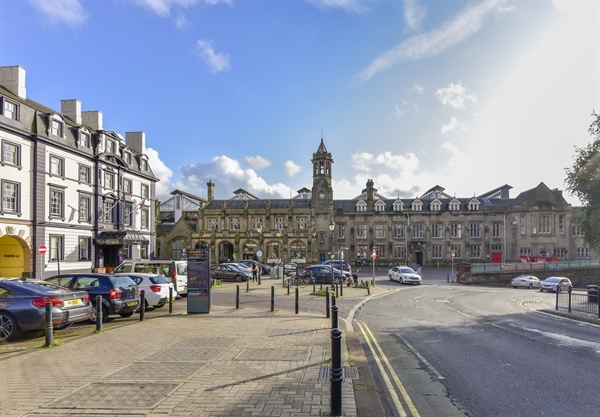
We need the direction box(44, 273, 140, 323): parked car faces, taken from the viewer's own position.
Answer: facing away from the viewer and to the left of the viewer

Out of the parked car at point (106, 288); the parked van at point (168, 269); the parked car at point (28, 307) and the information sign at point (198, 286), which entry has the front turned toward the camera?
the information sign

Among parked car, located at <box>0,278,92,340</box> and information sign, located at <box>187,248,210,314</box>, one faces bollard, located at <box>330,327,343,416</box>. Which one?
the information sign

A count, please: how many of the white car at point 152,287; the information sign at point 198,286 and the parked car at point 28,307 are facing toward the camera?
1

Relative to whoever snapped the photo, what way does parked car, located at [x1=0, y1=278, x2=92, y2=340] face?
facing away from the viewer and to the left of the viewer

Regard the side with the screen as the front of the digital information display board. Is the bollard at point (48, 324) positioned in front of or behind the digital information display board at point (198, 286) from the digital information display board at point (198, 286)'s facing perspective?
in front

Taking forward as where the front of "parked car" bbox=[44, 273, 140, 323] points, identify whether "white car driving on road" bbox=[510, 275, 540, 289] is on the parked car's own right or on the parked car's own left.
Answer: on the parked car's own right

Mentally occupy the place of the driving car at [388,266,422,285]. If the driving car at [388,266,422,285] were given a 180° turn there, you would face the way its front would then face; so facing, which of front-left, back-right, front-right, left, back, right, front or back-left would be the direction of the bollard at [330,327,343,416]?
back-left

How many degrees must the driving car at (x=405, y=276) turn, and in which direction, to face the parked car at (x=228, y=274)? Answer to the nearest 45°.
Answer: approximately 90° to its right

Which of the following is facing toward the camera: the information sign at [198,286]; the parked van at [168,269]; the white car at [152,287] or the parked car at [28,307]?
the information sign

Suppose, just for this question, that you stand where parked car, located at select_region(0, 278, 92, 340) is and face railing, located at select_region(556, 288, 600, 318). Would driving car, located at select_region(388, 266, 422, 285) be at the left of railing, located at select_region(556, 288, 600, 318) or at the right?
left

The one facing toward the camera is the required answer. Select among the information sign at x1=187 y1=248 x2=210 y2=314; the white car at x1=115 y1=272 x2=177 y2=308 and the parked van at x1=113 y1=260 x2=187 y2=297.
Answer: the information sign

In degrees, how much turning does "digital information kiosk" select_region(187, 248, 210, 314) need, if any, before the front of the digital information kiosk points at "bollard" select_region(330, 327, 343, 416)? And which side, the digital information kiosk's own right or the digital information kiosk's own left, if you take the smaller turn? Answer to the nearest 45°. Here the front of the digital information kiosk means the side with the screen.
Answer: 0° — it already faces it

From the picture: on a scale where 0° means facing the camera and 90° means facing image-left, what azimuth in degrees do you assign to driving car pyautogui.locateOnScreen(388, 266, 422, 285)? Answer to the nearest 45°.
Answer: approximately 315°

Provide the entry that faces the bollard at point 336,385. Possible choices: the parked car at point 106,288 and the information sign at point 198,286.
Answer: the information sign

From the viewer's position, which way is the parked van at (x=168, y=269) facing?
facing away from the viewer and to the left of the viewer

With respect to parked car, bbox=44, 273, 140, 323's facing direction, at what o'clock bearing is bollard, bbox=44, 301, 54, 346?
The bollard is roughly at 8 o'clock from the parked car.

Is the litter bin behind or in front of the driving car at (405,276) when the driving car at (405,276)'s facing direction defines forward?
in front
